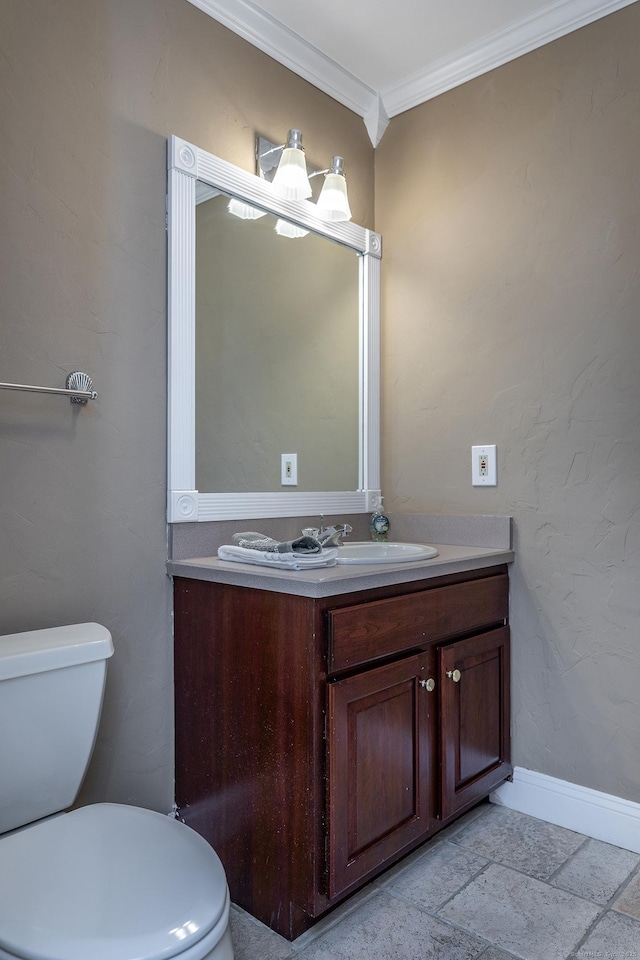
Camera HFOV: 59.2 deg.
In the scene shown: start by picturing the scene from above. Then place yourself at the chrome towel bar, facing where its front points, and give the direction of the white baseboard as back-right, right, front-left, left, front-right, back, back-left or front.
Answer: front-left

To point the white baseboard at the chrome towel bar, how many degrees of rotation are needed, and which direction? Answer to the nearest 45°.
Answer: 0° — it already faces it

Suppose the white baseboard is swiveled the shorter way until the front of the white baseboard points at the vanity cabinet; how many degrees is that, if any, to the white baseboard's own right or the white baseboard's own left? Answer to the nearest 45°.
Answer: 0° — it already faces it

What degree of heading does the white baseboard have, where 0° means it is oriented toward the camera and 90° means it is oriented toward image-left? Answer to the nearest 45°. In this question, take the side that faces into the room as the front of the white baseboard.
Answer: approximately 45°

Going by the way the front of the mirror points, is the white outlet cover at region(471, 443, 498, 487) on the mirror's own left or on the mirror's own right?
on the mirror's own left

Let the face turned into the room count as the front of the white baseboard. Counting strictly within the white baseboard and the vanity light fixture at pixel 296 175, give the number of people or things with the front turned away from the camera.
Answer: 0

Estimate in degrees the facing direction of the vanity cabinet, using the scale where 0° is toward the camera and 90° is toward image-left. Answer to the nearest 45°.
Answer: approximately 315°

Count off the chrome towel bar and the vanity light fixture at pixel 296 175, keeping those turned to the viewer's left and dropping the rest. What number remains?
0

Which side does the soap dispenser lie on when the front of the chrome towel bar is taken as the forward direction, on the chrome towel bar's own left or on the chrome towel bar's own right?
on the chrome towel bar's own left

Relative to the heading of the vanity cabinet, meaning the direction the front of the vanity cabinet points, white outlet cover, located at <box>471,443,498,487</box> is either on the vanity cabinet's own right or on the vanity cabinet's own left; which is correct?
on the vanity cabinet's own left
